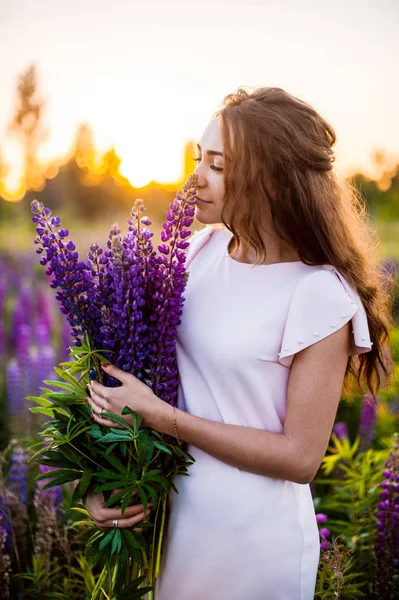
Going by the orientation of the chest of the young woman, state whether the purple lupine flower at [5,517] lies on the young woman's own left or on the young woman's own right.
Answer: on the young woman's own right

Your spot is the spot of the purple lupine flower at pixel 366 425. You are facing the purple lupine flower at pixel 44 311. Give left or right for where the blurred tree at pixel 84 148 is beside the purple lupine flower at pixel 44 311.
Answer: right

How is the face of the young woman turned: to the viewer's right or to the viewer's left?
to the viewer's left

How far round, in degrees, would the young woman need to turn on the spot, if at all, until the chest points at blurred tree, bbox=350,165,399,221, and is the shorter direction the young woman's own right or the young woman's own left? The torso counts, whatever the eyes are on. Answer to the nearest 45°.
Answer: approximately 135° to the young woman's own right

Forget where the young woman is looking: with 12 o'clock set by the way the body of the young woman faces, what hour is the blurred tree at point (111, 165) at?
The blurred tree is roughly at 4 o'clock from the young woman.

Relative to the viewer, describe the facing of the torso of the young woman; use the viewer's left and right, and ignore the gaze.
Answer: facing the viewer and to the left of the viewer

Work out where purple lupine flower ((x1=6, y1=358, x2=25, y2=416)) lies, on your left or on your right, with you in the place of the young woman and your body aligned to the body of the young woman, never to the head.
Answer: on your right

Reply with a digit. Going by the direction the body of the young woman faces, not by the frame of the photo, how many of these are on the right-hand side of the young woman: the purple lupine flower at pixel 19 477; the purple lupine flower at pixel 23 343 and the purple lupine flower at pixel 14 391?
3

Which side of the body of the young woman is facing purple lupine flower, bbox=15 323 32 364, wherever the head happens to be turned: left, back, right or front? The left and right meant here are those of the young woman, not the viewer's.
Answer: right

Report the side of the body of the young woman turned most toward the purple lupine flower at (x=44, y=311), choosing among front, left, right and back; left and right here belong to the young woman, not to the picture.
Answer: right

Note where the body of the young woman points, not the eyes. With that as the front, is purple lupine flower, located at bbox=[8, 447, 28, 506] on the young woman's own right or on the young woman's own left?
on the young woman's own right

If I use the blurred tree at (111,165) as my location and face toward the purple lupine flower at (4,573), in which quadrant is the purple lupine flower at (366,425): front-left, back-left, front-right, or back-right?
front-left
